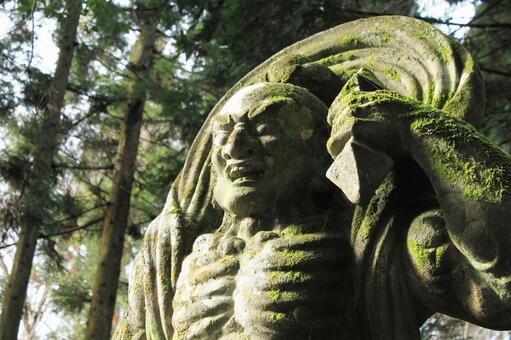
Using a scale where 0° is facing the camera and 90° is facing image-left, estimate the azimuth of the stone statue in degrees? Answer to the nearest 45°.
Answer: approximately 45°
